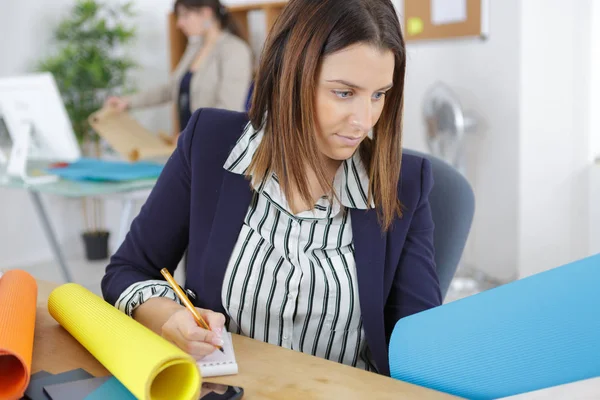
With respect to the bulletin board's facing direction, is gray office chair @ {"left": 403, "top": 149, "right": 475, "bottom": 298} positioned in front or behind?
in front

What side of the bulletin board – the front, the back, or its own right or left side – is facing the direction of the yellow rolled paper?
front

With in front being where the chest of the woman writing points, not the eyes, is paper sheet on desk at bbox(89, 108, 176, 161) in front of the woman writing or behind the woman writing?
behind

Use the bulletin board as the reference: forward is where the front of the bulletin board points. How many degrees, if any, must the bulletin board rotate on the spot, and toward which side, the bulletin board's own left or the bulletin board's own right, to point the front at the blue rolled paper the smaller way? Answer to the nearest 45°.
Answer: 0° — it already faces it

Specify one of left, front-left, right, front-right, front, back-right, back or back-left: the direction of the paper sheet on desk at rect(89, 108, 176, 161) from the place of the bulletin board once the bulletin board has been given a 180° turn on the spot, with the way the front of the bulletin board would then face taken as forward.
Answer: back-left

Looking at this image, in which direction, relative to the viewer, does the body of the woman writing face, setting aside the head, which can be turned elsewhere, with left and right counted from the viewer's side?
facing the viewer

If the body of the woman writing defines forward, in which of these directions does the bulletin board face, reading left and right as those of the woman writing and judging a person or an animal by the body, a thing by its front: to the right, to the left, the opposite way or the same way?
the same way

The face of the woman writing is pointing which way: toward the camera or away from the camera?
toward the camera

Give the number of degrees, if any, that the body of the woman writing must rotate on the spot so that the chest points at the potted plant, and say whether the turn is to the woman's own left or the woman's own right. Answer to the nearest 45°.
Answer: approximately 180°

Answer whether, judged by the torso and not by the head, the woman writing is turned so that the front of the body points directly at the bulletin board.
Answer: no

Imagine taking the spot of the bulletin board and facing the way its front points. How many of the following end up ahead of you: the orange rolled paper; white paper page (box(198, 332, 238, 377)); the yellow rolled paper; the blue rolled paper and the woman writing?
5

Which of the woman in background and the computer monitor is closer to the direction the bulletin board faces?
the computer monitor

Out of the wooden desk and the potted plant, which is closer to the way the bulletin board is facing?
the wooden desk

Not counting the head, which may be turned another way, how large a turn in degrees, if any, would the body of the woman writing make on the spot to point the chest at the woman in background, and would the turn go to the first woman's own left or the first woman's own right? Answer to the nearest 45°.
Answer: approximately 180°

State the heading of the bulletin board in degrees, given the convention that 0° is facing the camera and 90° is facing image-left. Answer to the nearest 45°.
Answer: approximately 0°

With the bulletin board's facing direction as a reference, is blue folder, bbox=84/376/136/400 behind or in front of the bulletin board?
in front
